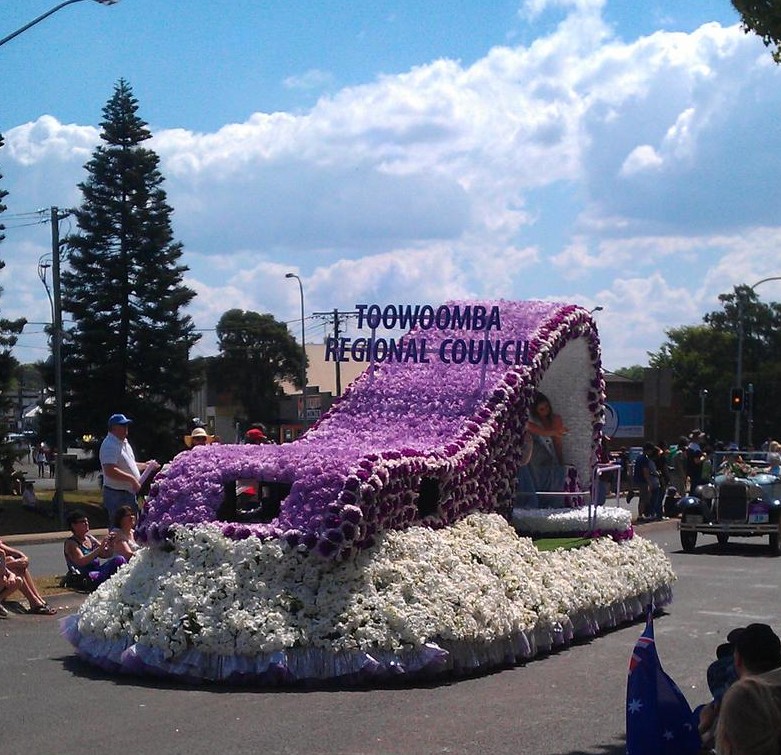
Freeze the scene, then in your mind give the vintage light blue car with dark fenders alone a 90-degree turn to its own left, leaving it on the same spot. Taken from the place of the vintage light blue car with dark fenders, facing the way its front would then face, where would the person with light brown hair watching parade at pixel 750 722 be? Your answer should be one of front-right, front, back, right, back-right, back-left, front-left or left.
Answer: right

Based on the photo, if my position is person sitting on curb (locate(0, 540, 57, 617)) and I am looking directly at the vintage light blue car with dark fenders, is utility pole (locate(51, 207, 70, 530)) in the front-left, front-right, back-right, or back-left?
front-left

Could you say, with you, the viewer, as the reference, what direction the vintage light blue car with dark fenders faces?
facing the viewer

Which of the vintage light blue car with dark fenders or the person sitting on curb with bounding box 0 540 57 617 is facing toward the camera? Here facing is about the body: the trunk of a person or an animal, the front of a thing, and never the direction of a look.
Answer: the vintage light blue car with dark fenders

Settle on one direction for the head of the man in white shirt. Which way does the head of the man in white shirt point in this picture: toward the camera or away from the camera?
toward the camera

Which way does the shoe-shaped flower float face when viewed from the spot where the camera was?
facing the viewer and to the left of the viewer

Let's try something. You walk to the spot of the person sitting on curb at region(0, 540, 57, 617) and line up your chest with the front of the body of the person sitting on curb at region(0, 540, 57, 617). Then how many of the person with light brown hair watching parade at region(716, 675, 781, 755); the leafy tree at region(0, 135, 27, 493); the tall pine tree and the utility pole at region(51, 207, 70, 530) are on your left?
3

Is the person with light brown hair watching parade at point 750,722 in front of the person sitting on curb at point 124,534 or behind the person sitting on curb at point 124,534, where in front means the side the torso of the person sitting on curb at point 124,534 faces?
in front

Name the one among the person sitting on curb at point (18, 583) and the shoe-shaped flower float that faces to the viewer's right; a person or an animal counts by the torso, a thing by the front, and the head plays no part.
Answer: the person sitting on curb

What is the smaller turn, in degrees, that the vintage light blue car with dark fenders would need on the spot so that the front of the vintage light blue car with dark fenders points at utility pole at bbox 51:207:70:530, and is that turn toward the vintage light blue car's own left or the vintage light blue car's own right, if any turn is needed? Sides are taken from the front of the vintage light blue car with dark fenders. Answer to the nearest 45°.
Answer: approximately 135° to the vintage light blue car's own right

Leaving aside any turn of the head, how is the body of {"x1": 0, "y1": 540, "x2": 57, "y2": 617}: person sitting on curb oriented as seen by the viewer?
to the viewer's right

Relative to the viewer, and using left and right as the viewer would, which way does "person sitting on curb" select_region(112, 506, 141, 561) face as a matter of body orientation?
facing the viewer and to the right of the viewer

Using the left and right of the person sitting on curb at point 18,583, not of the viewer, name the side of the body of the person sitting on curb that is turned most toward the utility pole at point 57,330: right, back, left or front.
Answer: left

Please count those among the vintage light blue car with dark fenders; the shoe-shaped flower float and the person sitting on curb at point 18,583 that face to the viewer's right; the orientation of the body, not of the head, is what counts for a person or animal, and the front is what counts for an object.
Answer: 1
